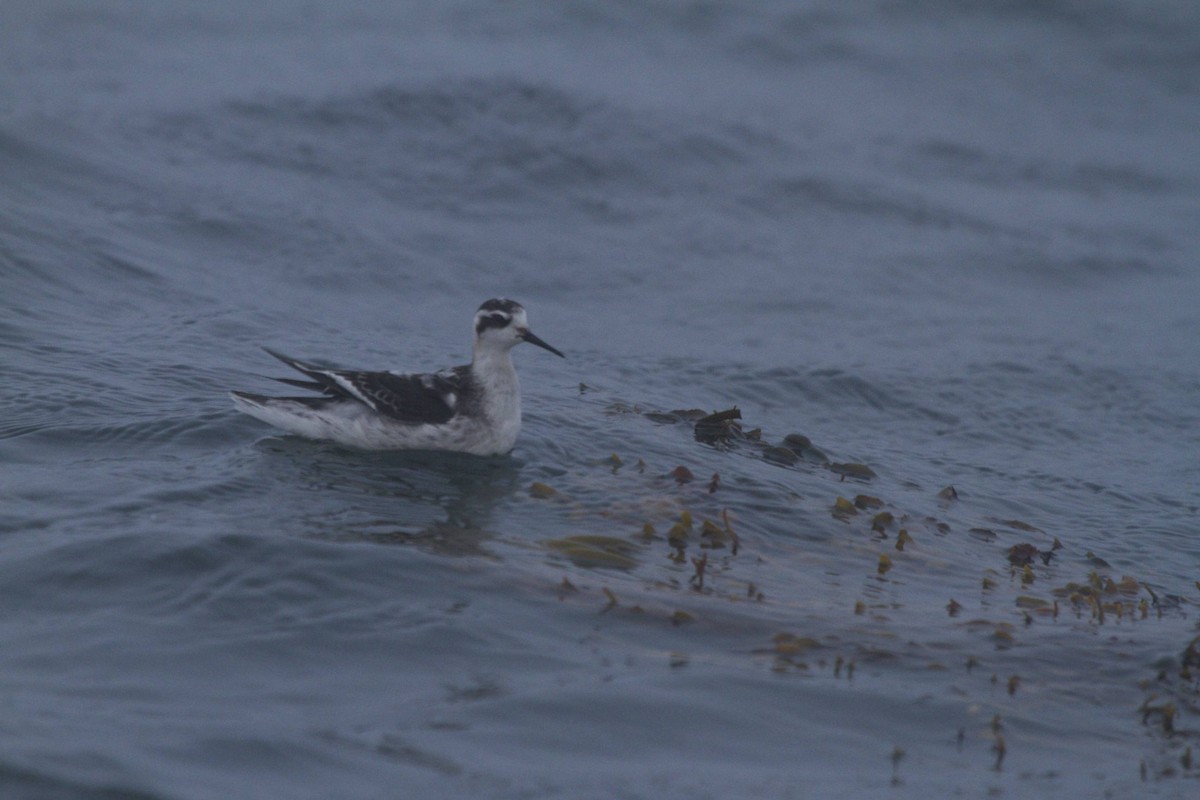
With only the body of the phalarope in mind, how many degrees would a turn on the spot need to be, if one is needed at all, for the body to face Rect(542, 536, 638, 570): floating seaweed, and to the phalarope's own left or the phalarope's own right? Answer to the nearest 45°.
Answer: approximately 45° to the phalarope's own right

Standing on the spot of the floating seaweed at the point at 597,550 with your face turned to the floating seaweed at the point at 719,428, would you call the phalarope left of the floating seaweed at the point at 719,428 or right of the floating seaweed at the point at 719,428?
left

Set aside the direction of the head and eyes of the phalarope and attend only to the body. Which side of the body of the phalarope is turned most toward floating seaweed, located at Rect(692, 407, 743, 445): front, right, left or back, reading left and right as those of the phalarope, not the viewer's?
front

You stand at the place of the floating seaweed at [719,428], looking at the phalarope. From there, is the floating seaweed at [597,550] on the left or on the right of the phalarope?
left

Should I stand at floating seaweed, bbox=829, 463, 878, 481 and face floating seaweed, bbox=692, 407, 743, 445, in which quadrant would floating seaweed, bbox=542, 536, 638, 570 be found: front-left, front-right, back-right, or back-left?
front-left

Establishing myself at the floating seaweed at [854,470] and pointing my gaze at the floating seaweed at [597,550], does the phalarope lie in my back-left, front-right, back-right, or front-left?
front-right

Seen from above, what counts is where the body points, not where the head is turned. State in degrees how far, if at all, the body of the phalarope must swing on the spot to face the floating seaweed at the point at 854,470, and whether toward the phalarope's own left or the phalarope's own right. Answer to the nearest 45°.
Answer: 0° — it already faces it

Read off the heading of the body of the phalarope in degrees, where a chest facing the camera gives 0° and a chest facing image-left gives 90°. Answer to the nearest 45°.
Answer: approximately 270°

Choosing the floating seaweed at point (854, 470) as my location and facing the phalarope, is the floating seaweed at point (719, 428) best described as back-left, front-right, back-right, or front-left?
front-right
